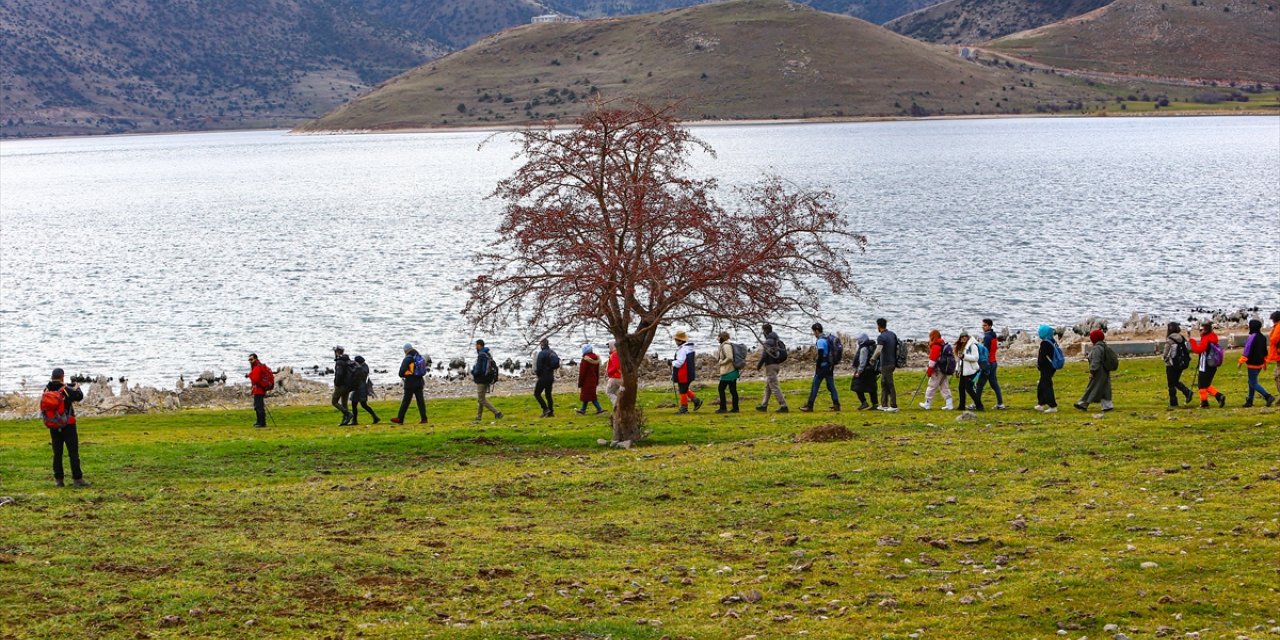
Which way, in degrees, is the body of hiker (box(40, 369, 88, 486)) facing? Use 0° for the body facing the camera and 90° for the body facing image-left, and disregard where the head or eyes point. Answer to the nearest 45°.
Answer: approximately 225°

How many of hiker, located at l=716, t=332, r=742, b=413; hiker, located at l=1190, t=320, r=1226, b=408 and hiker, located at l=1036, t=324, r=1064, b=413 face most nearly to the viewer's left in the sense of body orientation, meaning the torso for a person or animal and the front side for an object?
3

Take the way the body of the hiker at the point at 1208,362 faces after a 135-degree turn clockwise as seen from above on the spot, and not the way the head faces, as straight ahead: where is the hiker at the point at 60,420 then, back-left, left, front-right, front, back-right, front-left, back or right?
back

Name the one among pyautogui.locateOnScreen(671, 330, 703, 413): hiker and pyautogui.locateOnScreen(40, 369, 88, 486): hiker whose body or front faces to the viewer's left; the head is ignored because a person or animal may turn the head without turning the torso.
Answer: pyautogui.locateOnScreen(671, 330, 703, 413): hiker

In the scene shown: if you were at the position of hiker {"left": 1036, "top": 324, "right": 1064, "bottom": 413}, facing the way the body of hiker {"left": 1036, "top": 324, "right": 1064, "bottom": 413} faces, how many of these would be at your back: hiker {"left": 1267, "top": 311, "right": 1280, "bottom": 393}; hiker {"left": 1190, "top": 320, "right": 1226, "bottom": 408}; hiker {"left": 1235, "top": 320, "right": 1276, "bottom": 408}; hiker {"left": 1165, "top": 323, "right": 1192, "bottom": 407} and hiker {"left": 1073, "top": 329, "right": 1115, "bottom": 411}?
5

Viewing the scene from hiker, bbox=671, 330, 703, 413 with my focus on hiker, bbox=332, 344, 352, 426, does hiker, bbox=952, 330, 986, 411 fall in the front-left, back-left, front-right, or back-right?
back-left

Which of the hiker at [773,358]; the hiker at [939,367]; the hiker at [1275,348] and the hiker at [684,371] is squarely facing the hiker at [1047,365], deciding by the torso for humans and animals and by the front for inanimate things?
the hiker at [1275,348]

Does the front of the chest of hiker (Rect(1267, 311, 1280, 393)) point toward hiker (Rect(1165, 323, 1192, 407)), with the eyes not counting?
yes

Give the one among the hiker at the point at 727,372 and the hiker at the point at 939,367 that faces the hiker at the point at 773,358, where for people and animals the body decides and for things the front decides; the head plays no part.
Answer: the hiker at the point at 939,367

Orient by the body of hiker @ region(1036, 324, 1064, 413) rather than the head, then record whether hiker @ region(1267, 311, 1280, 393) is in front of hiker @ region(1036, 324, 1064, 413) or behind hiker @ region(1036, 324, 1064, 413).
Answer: behind

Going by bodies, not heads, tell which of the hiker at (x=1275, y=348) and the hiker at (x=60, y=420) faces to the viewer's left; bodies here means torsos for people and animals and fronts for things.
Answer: the hiker at (x=1275, y=348)

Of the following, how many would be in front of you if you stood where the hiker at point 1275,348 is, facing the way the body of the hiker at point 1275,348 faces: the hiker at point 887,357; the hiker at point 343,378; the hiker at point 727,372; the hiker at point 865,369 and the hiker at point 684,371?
5

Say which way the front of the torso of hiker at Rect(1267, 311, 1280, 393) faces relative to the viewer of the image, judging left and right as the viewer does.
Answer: facing to the left of the viewer

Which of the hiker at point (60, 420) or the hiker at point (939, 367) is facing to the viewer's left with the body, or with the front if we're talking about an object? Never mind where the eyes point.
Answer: the hiker at point (939, 367)

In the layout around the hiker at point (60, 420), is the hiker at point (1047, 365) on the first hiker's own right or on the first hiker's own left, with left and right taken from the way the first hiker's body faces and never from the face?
on the first hiker's own right

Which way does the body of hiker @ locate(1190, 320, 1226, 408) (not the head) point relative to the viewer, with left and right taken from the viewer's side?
facing to the left of the viewer

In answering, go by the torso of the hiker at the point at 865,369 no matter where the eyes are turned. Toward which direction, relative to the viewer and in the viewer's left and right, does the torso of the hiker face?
facing to the left of the viewer
